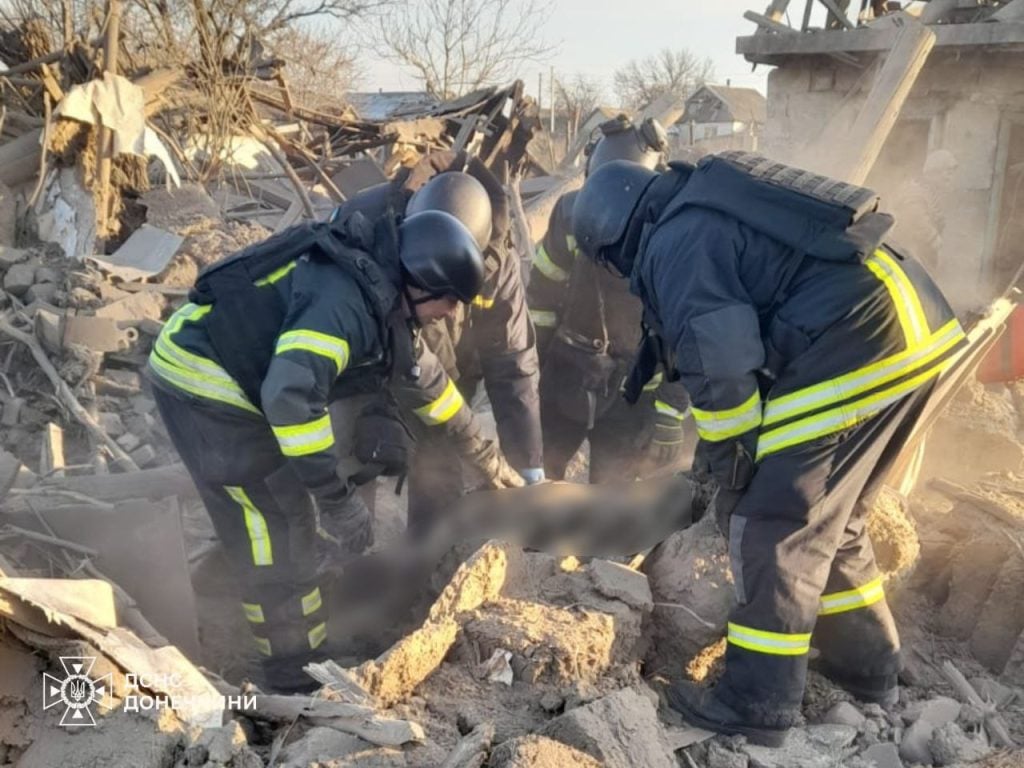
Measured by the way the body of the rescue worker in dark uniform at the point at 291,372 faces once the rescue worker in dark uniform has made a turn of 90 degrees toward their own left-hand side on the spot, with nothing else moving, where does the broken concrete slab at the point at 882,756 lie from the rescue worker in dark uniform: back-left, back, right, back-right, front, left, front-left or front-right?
back-right

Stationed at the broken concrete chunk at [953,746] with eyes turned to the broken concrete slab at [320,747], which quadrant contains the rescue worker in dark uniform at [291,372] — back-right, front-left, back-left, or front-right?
front-right

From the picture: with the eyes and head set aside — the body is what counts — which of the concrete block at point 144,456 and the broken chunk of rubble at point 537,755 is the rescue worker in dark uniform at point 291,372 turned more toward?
the broken chunk of rubble

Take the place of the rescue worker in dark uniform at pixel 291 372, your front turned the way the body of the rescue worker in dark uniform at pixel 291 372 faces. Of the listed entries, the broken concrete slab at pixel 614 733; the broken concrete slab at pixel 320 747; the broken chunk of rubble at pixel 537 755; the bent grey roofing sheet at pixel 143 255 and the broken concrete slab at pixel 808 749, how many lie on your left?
1

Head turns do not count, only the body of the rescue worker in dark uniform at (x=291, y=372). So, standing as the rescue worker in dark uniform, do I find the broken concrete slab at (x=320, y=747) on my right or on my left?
on my right

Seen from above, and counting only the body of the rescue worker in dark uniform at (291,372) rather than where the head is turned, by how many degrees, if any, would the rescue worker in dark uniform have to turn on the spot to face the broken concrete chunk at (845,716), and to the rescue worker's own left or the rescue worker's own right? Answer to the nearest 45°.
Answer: approximately 45° to the rescue worker's own right

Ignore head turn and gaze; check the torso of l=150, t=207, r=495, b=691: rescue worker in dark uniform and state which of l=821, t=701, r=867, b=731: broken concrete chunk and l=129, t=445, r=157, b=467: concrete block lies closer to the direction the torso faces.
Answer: the broken concrete chunk

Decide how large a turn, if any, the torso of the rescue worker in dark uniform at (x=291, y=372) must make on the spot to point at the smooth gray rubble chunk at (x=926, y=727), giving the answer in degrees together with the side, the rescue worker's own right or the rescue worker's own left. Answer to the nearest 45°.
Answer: approximately 45° to the rescue worker's own right

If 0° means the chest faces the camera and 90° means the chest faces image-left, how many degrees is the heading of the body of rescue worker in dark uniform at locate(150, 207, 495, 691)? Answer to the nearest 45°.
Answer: approximately 270°

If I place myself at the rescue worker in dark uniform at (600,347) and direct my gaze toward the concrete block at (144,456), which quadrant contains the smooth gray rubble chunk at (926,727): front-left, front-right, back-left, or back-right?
back-left

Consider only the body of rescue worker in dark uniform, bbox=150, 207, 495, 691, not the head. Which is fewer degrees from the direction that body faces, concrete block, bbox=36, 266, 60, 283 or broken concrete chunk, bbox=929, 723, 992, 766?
the broken concrete chunk

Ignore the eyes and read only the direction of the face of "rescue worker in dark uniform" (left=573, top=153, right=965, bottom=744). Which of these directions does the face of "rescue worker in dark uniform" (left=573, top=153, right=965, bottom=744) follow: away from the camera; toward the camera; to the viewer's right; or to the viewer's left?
to the viewer's left

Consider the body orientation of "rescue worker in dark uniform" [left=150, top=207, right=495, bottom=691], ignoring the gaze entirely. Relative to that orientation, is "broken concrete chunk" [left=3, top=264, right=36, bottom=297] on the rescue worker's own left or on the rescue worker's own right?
on the rescue worker's own left

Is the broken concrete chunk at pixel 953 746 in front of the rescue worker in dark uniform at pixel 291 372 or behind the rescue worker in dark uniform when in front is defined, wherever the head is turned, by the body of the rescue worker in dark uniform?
in front
